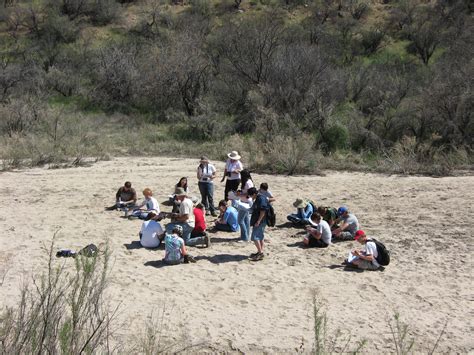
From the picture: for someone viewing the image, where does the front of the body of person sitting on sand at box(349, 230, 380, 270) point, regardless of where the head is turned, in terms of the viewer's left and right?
facing to the left of the viewer

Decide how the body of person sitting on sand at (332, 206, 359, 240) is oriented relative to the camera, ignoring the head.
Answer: to the viewer's left

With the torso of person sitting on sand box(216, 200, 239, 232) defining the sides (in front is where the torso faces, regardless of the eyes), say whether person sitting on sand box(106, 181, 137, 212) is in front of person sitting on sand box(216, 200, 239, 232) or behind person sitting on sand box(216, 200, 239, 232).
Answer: in front

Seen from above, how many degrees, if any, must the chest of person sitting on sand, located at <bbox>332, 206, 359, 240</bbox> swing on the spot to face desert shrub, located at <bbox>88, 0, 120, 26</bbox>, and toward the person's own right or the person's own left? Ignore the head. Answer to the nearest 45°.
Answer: approximately 45° to the person's own right

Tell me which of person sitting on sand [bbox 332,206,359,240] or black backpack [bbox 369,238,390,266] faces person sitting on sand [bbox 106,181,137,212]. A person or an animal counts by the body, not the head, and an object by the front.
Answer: person sitting on sand [bbox 332,206,359,240]

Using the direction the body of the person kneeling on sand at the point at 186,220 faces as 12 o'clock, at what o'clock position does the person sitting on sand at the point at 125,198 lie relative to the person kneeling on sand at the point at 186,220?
the person sitting on sand at the point at 125,198 is roughly at 2 o'clock from the person kneeling on sand at the point at 186,220.

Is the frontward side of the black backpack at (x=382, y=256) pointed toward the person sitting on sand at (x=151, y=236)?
no

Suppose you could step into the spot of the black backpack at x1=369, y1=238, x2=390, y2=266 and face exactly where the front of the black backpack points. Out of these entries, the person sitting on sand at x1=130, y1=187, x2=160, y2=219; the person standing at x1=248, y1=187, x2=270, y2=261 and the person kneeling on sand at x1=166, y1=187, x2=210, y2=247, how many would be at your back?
3

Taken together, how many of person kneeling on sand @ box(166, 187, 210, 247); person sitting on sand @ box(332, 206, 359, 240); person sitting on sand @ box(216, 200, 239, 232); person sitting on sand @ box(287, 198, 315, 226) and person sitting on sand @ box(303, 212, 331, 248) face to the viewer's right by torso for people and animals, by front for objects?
0

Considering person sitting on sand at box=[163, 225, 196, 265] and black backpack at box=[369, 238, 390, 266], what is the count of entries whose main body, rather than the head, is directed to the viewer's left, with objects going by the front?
0

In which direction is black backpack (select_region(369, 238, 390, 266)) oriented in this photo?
to the viewer's right

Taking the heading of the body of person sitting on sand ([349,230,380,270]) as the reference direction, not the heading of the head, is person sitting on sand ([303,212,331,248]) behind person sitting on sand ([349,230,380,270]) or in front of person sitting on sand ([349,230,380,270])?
in front

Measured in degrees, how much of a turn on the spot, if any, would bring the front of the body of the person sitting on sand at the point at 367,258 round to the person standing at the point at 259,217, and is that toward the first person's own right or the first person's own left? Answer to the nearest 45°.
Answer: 0° — they already face them

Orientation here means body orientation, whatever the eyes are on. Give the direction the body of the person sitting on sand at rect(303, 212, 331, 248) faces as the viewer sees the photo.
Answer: to the viewer's left

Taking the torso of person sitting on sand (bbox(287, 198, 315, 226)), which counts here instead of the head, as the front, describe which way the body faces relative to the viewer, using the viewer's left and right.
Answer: facing the viewer and to the left of the viewer

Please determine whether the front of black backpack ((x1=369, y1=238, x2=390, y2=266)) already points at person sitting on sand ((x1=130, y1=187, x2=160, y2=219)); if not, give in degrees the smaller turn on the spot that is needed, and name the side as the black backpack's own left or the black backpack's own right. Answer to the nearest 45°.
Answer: approximately 180°

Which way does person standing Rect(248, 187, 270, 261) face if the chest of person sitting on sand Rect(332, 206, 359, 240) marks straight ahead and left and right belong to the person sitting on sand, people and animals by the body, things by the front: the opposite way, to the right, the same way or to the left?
the same way

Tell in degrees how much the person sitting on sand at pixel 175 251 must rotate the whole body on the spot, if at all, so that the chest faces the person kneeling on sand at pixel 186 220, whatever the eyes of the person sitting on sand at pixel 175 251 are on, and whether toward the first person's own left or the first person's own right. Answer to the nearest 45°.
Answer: approximately 45° to the first person's own left
